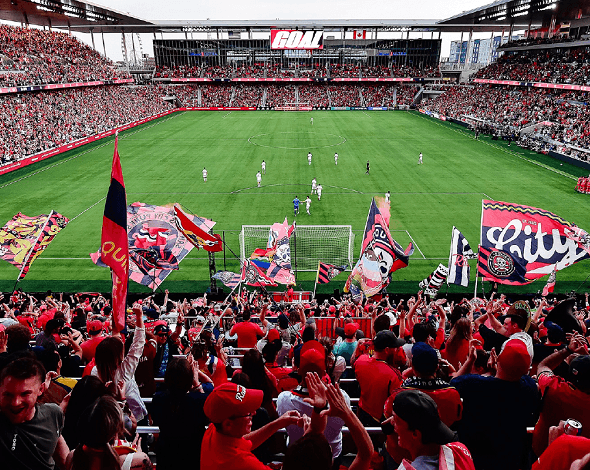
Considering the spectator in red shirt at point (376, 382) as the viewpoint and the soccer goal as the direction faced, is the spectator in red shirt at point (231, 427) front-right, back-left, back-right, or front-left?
back-left

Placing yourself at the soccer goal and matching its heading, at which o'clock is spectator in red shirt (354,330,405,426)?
The spectator in red shirt is roughly at 6 o'clock from the soccer goal.

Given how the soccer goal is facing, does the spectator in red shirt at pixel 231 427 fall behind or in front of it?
behind

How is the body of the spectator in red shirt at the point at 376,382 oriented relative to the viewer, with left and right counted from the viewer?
facing away from the viewer and to the right of the viewer

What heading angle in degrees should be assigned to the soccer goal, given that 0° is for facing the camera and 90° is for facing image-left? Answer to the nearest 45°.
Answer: approximately 180°

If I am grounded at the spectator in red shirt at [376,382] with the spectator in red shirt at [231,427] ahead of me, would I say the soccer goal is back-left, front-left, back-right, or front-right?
back-right

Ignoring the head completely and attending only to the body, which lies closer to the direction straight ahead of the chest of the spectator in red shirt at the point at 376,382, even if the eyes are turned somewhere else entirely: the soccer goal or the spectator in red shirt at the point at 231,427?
the soccer goal
